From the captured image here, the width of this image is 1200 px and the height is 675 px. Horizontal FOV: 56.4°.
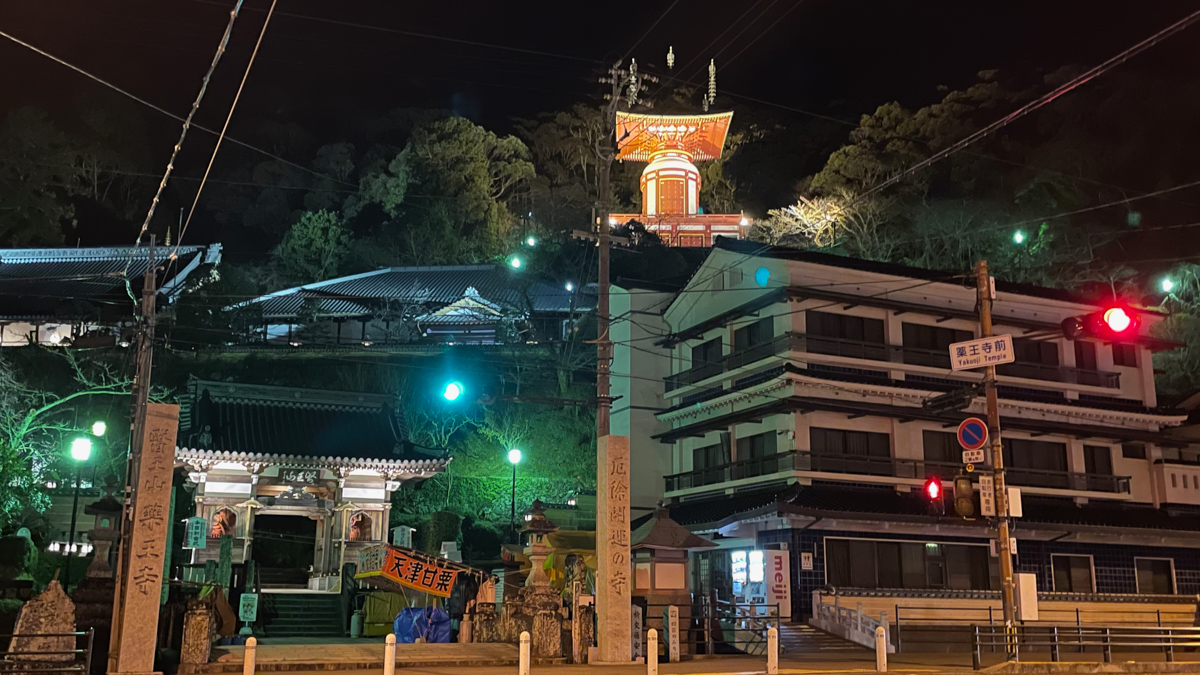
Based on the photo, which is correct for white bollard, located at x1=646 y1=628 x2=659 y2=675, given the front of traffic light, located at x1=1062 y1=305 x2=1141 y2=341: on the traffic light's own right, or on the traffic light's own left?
on the traffic light's own right

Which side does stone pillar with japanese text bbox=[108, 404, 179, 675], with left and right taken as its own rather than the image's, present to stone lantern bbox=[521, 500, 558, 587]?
left

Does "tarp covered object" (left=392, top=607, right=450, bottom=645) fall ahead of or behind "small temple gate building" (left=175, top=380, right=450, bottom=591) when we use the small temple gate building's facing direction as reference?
ahead

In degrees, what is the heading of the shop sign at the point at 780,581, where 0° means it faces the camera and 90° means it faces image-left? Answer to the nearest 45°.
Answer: approximately 0°

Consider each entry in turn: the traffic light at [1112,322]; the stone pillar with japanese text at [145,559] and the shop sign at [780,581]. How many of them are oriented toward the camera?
3

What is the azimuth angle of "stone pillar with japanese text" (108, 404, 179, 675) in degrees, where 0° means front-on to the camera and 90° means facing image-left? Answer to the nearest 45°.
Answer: approximately 0°

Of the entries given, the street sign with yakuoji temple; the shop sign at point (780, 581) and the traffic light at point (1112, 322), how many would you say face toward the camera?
3

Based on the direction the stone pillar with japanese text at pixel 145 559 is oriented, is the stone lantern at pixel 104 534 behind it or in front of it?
behind

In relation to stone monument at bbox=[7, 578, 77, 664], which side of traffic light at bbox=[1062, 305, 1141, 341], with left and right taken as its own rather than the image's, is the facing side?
right

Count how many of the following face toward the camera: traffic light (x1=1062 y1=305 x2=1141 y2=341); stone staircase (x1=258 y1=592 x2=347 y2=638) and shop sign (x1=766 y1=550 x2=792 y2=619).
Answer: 3
